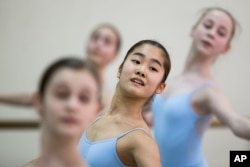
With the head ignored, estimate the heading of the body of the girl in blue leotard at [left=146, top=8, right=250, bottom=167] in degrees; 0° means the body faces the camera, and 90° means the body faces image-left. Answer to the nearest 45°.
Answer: approximately 45°

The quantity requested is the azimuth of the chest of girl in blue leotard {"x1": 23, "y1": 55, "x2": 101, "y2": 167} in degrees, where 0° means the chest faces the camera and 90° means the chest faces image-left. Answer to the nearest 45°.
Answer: approximately 0°

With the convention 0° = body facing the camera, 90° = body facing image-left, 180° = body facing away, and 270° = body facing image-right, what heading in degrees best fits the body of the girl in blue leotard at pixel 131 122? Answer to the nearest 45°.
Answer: approximately 45°

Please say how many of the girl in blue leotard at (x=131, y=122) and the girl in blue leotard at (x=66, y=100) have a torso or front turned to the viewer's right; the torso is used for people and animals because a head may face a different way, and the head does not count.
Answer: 0

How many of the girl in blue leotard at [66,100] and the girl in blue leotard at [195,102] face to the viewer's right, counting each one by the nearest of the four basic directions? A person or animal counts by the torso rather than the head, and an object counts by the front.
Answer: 0

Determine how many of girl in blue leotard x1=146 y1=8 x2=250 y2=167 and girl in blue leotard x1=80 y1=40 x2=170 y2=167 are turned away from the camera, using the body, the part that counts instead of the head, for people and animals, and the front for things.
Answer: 0
